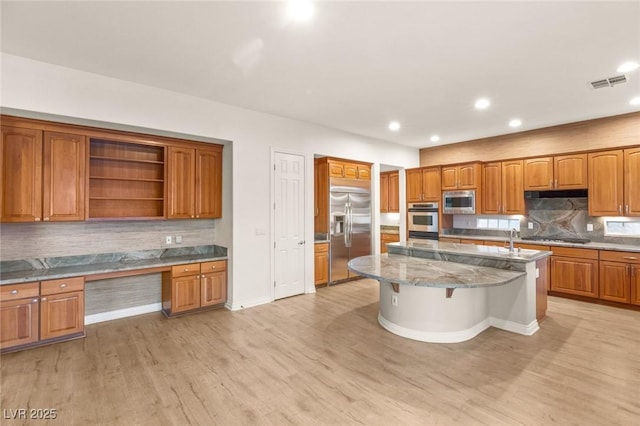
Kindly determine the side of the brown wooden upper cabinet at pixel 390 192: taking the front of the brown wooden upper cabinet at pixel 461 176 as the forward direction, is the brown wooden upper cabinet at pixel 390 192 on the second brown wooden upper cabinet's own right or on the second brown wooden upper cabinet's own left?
on the second brown wooden upper cabinet's own right

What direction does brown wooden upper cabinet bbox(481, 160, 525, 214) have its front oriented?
toward the camera

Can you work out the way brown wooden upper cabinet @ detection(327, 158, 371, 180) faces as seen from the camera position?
facing the viewer and to the right of the viewer

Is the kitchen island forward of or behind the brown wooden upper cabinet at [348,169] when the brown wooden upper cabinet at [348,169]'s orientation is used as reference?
forward

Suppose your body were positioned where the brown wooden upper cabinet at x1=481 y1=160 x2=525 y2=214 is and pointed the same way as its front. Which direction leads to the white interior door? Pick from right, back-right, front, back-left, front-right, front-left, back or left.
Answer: front-right

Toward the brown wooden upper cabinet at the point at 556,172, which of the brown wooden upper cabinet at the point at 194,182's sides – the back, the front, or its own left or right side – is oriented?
left

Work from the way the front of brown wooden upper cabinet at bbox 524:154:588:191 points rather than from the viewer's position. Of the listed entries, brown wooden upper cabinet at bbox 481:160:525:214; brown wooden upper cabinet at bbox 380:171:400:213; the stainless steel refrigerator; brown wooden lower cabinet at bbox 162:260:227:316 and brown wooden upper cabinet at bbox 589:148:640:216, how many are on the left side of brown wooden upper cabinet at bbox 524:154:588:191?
1

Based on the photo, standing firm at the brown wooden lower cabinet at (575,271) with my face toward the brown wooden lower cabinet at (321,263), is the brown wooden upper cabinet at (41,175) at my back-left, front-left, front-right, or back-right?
front-left

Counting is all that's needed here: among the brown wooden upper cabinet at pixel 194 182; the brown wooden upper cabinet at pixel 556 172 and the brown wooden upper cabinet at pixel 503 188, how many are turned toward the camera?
3

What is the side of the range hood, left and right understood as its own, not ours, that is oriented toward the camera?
front

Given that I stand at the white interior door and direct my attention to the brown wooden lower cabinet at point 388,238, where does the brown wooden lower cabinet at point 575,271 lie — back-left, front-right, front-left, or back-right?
front-right

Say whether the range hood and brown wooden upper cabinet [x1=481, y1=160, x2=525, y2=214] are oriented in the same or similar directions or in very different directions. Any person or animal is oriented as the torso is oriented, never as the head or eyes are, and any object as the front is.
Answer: same or similar directions

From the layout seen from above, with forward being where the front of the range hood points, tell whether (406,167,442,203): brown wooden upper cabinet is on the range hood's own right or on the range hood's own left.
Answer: on the range hood's own right
